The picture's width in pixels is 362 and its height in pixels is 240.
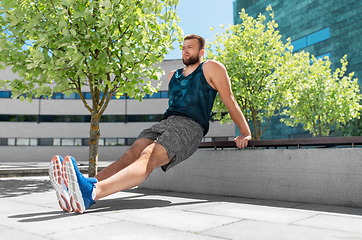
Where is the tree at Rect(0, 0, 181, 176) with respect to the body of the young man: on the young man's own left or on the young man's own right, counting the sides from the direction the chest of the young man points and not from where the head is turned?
on the young man's own right

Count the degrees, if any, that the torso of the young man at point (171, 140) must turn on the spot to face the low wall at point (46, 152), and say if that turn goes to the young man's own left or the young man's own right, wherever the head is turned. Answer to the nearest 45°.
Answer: approximately 135° to the young man's own right

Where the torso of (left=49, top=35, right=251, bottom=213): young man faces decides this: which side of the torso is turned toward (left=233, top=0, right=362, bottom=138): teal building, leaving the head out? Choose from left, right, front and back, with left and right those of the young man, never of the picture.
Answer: back

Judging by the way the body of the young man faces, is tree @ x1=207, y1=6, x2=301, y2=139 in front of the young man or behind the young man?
behind

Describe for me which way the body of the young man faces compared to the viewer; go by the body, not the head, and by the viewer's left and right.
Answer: facing the viewer and to the left of the viewer
